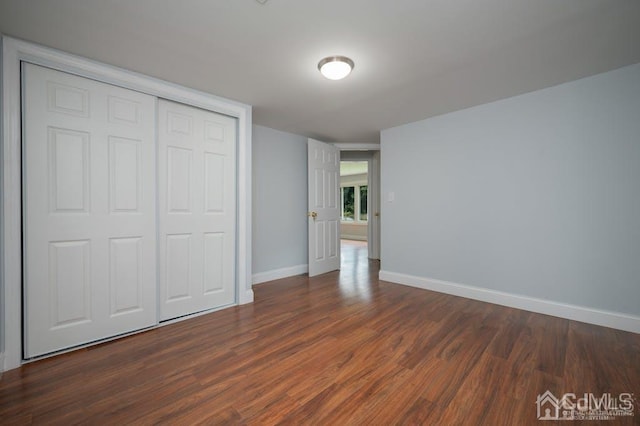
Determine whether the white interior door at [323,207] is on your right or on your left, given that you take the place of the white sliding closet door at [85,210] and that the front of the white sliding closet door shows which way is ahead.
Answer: on your left

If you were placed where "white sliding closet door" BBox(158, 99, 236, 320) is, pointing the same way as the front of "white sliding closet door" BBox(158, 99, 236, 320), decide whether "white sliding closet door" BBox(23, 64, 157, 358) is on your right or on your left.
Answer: on your right

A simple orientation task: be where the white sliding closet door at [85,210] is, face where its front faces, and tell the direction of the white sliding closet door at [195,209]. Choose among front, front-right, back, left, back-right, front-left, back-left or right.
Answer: front-left

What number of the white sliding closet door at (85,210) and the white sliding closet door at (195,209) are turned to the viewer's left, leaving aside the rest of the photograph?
0

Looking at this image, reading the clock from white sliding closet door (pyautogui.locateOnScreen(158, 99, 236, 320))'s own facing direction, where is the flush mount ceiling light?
The flush mount ceiling light is roughly at 12 o'clock from the white sliding closet door.

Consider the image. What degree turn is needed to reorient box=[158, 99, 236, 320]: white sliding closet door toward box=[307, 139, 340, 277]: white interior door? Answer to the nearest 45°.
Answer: approximately 90° to its left

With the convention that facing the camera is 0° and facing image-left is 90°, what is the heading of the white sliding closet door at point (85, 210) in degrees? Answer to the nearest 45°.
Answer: approximately 315°

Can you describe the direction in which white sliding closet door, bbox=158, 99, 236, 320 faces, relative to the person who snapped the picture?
facing the viewer and to the right of the viewer
